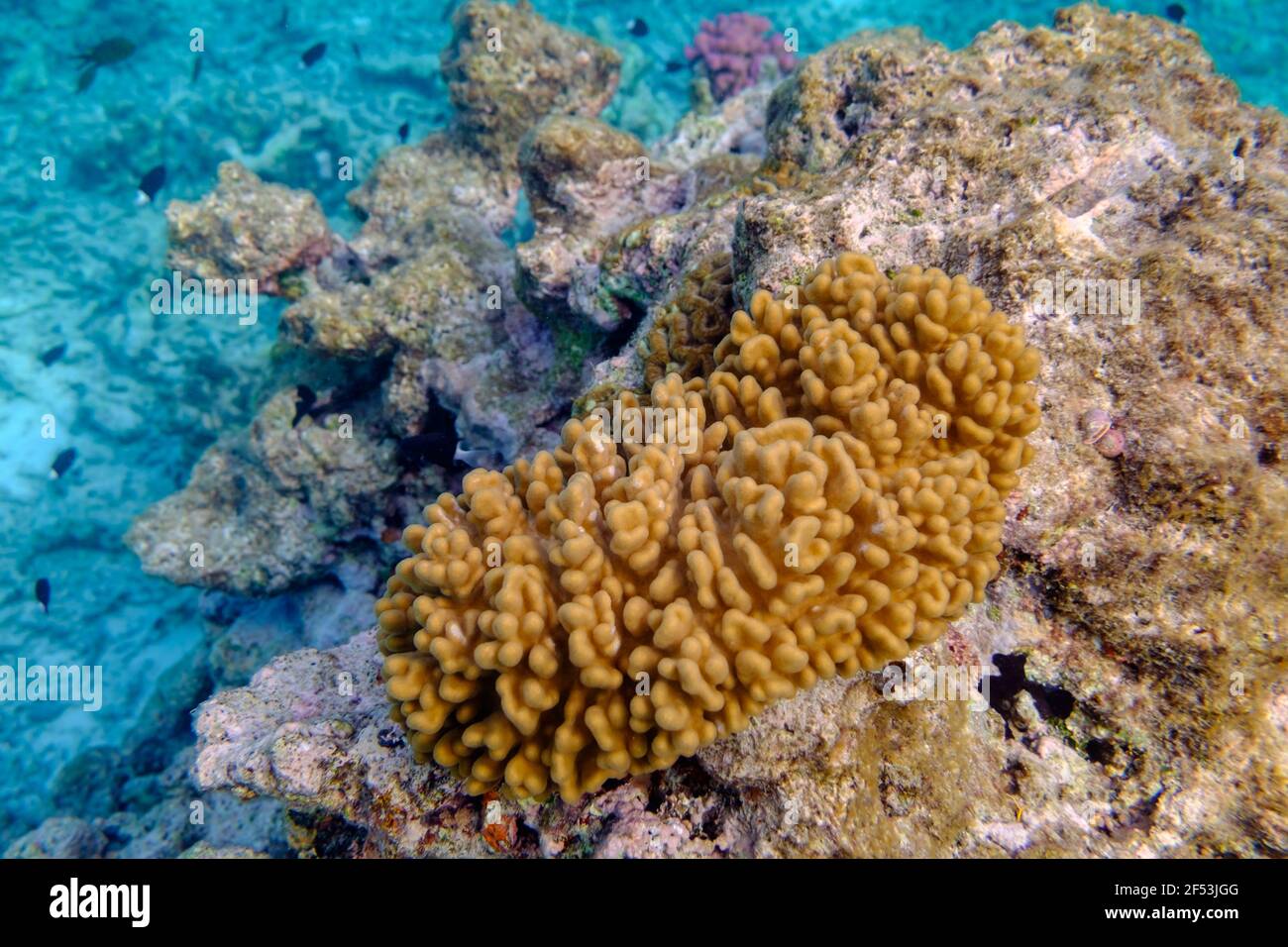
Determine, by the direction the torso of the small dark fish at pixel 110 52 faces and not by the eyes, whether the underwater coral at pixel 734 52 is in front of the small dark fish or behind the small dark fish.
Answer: in front

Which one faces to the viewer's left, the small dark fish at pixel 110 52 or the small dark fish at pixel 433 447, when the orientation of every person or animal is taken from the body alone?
the small dark fish at pixel 433 447

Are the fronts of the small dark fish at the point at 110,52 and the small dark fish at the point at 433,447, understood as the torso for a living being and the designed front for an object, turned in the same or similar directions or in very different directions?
very different directions

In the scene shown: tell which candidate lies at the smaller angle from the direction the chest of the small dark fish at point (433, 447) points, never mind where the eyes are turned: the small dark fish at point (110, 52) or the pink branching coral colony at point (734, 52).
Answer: the small dark fish

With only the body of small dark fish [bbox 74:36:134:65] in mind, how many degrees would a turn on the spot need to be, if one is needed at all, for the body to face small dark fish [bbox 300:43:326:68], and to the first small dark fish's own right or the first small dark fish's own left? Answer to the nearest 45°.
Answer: approximately 45° to the first small dark fish's own right

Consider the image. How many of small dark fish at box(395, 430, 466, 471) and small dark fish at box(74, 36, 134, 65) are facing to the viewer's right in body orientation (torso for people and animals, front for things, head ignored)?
1

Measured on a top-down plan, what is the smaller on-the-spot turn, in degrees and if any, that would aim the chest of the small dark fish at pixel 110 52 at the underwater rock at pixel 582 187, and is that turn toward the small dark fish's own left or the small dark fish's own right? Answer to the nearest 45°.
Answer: approximately 90° to the small dark fish's own right

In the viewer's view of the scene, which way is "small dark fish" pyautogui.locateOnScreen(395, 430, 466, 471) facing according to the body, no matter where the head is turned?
to the viewer's left

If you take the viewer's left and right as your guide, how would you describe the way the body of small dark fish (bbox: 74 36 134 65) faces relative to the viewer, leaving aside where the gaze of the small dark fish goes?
facing to the right of the viewer

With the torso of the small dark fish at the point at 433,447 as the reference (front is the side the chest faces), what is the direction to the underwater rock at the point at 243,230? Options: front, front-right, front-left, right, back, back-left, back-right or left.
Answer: front-right

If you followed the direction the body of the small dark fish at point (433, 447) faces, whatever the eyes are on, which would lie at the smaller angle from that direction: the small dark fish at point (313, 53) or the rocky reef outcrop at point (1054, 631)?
the small dark fish

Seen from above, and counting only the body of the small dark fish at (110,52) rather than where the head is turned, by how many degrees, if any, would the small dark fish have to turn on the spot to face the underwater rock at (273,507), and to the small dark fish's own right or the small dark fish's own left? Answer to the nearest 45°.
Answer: approximately 90° to the small dark fish's own right
